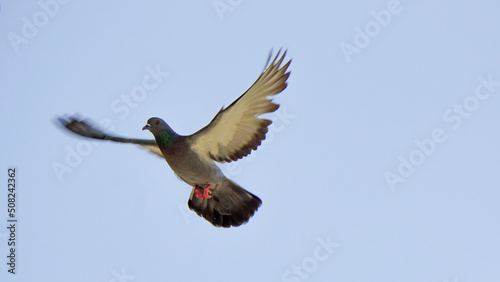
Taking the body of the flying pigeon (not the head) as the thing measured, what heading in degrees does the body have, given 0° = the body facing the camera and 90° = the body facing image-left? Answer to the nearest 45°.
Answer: approximately 45°
